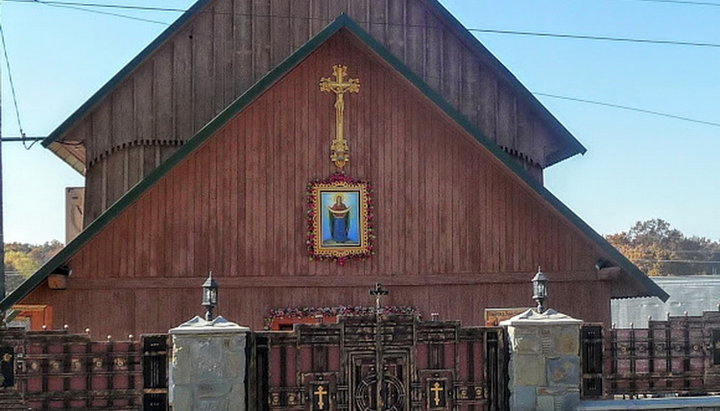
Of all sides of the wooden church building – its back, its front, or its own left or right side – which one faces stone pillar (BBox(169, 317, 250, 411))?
front

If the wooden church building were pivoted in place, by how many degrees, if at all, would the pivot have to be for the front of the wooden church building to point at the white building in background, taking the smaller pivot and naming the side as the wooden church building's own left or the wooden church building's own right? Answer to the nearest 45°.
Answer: approximately 135° to the wooden church building's own left

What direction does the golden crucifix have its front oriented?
toward the camera

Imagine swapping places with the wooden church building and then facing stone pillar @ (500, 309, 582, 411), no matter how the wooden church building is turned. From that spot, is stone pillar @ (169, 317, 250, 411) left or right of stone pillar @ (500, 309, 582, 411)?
right

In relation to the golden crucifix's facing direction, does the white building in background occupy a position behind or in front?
behind

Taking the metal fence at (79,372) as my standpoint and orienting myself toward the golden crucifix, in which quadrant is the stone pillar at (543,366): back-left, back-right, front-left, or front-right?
front-right

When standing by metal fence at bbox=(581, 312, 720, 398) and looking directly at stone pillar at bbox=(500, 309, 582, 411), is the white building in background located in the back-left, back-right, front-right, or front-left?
back-right

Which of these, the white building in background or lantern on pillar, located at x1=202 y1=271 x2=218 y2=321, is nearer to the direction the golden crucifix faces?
the lantern on pillar

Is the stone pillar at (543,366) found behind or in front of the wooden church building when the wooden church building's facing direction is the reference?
in front

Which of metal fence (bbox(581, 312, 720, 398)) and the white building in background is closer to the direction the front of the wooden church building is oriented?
the metal fence

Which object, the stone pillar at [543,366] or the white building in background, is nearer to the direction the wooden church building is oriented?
the stone pillar

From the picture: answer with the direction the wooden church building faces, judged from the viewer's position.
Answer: facing the viewer

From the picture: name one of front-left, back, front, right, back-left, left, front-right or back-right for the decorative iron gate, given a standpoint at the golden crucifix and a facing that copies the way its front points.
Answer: front

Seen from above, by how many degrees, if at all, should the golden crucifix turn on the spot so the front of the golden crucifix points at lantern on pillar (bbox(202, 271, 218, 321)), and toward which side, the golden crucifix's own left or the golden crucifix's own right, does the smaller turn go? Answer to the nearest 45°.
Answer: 0° — it already faces it

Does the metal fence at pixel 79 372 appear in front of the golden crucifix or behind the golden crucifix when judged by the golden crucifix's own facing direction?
in front
